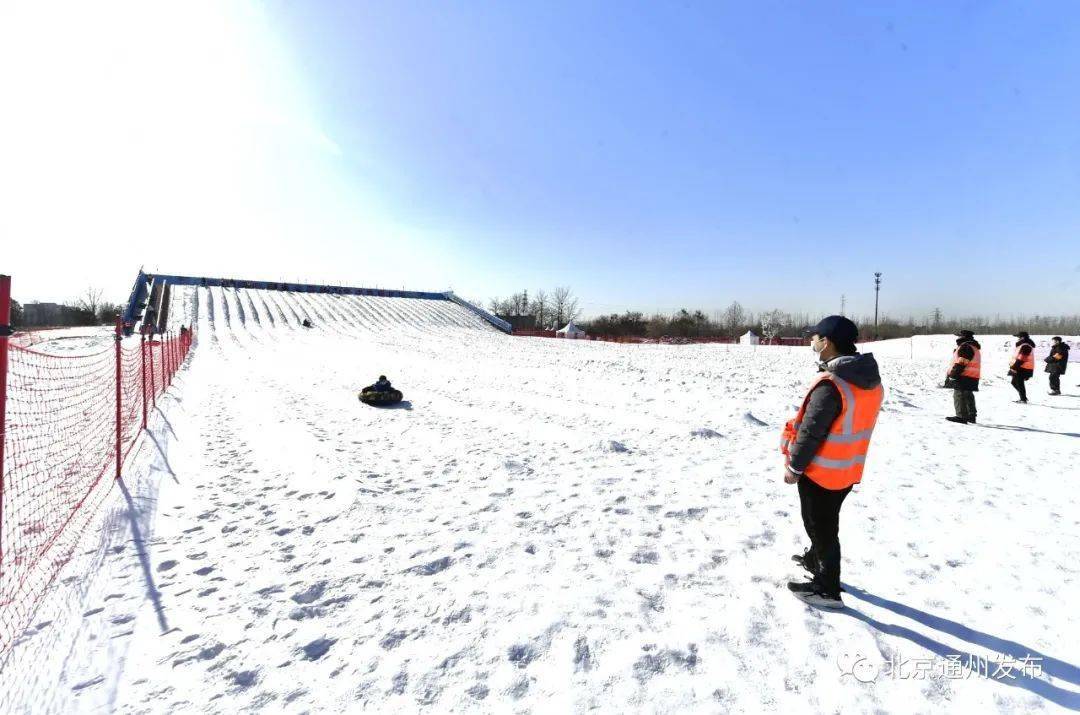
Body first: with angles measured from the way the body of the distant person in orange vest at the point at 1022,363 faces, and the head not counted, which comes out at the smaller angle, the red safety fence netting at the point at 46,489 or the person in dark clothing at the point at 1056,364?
the red safety fence netting

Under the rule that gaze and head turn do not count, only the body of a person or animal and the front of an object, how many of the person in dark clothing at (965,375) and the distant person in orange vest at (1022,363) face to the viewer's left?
2

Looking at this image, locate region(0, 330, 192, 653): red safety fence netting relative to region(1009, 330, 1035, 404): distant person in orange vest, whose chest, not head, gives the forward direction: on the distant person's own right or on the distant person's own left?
on the distant person's own left

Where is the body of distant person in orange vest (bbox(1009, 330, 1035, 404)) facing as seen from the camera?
to the viewer's left

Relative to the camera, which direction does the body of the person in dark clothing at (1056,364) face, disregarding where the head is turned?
to the viewer's left

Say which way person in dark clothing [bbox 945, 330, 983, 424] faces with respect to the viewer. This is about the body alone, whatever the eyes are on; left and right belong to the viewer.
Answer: facing to the left of the viewer

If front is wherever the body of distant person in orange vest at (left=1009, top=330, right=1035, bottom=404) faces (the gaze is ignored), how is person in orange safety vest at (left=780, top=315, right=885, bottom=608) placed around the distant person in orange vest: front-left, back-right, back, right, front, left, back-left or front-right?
left

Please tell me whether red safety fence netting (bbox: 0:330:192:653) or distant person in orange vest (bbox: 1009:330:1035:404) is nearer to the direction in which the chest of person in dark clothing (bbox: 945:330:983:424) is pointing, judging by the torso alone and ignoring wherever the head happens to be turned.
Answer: the red safety fence netting

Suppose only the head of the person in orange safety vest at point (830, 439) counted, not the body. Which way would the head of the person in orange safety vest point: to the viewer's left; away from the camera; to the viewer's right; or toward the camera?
to the viewer's left

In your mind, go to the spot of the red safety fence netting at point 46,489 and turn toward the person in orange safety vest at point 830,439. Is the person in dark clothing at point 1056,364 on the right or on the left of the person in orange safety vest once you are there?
left
